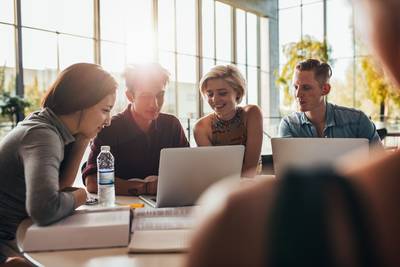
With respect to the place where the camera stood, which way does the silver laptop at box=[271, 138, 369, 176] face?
facing away from the viewer

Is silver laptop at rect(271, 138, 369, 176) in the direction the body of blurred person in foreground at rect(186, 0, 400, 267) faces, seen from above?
yes

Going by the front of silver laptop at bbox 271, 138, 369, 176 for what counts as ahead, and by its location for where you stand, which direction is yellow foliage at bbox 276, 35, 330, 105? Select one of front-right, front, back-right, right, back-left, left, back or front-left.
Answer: front

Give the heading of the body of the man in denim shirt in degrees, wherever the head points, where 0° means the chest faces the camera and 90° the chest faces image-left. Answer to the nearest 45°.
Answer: approximately 45°

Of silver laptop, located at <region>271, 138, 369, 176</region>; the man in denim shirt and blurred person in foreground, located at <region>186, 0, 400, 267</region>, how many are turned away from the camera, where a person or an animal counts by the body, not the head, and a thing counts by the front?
2

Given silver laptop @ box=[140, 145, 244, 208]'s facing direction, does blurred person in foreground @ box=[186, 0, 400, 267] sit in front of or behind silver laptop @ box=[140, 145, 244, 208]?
behind

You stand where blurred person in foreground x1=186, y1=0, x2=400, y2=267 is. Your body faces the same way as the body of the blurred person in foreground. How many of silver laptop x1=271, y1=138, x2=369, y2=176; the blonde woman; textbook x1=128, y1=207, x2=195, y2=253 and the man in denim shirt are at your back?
0

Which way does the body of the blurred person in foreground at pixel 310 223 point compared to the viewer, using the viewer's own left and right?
facing away from the viewer

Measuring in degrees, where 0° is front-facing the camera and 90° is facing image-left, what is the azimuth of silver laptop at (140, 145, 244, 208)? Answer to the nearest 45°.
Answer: approximately 135°

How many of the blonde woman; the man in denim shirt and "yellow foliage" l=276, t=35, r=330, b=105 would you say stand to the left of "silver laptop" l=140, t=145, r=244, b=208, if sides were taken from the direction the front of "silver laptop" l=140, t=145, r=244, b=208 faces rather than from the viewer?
0

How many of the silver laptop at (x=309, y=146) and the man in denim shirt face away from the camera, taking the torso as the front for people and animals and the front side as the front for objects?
1

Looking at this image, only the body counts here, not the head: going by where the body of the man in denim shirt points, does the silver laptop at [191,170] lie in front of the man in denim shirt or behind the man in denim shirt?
in front

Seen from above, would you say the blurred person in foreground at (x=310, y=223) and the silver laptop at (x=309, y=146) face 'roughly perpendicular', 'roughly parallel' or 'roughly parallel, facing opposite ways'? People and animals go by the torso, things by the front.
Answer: roughly parallel

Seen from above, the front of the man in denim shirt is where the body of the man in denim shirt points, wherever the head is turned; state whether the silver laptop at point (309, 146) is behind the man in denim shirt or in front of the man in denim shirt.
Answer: in front

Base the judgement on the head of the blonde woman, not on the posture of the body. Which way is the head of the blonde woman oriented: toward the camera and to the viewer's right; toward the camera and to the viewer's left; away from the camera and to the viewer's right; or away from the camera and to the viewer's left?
toward the camera and to the viewer's left

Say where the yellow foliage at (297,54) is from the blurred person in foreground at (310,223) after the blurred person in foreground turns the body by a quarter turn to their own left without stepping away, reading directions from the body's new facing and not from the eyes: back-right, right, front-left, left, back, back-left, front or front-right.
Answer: right
